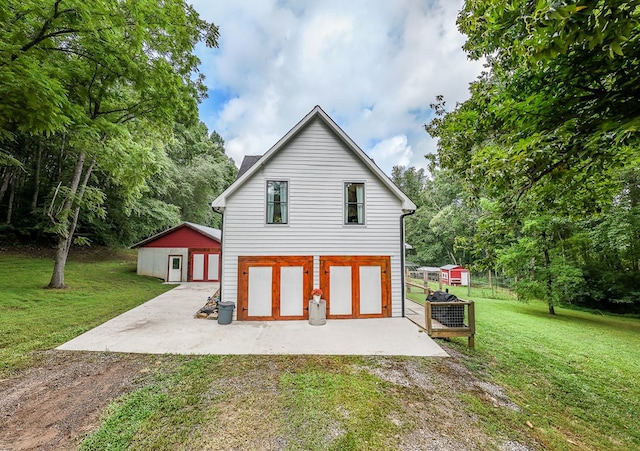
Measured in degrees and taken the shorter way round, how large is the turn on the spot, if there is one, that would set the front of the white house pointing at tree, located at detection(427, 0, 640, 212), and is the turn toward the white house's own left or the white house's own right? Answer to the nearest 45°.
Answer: approximately 45° to the white house's own left

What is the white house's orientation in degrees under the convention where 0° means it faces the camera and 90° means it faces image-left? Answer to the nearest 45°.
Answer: approximately 0°

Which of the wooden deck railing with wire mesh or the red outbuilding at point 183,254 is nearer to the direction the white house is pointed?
the wooden deck railing with wire mesh

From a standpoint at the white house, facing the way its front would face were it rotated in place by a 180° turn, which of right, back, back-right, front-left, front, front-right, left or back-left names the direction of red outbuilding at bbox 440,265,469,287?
front-right

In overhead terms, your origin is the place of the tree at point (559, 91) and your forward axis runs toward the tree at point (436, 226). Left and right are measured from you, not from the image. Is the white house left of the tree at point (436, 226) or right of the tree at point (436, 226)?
left

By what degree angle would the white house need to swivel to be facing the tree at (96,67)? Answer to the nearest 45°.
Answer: approximately 90° to its right

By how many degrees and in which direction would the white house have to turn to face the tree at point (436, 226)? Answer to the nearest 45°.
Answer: approximately 135° to its left

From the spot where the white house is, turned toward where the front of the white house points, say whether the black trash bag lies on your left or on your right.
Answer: on your left

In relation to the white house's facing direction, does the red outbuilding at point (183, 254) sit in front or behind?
behind

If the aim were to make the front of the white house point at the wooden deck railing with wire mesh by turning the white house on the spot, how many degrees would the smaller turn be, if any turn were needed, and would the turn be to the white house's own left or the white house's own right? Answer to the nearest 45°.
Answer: approximately 45° to the white house's own left
